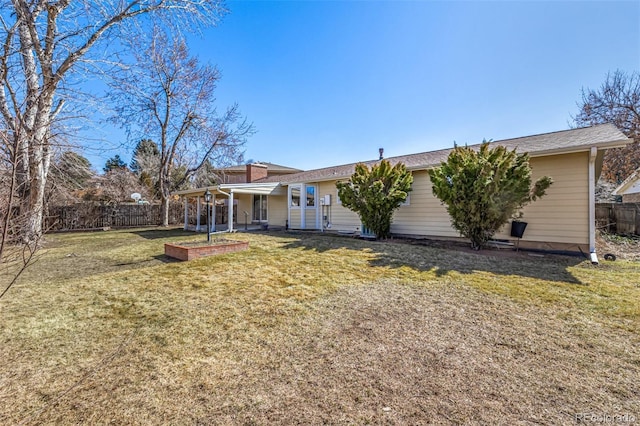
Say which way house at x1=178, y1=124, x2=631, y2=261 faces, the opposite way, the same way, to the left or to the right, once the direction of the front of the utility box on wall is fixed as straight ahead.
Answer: the opposite way

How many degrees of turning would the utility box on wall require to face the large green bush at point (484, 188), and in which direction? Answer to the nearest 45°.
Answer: approximately 90° to its left

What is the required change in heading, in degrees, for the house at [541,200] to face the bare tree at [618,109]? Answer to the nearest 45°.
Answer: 0° — it already faces it

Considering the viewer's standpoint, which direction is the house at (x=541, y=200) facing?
facing away from the viewer and to the right of the viewer

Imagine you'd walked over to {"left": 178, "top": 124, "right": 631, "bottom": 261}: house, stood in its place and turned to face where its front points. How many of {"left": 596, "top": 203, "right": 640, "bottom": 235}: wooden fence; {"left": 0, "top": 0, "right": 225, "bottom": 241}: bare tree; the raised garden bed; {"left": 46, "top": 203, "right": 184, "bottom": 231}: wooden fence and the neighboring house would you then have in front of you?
2

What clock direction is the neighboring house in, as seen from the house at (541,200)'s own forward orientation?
The neighboring house is roughly at 12 o'clock from the house.

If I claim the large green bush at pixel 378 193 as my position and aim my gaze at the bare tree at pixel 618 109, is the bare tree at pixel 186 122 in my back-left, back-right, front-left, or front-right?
back-left

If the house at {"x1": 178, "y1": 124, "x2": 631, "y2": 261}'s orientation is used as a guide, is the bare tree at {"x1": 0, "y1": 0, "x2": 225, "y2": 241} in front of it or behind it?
behind

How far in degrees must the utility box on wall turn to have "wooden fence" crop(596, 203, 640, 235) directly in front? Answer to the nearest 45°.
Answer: approximately 135° to its left

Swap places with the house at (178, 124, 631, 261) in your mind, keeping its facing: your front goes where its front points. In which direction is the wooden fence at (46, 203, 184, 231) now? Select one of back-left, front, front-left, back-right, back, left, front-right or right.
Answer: back-left

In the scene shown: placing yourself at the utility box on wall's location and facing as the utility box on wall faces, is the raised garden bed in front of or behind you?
in front

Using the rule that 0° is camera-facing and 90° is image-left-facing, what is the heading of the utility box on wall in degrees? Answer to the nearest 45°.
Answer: approximately 45°
